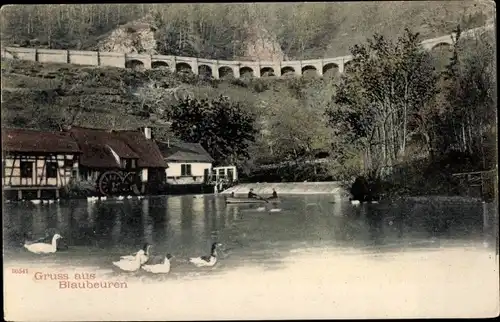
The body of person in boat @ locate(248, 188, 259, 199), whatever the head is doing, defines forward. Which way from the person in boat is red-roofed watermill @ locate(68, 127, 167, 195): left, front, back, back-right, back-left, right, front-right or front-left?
back
